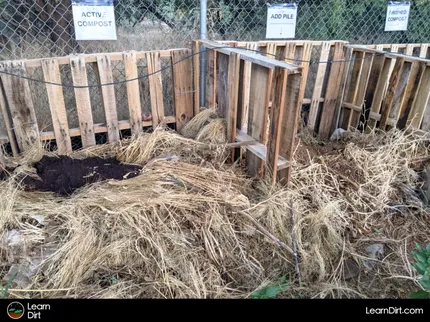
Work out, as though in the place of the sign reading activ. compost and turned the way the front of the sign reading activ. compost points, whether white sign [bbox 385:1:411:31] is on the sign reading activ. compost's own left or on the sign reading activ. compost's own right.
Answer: on the sign reading activ. compost's own left

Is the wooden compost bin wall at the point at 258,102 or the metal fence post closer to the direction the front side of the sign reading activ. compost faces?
the wooden compost bin wall

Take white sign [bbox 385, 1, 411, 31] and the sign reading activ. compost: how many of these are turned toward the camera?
2

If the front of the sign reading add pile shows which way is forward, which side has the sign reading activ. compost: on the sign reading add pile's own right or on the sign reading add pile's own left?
on the sign reading add pile's own right

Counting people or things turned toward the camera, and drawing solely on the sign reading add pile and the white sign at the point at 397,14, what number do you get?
2

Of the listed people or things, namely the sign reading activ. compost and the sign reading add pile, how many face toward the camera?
2

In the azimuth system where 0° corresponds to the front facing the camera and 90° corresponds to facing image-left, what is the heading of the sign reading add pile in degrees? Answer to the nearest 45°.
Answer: approximately 0°

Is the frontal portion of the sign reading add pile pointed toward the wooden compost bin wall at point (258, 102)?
yes

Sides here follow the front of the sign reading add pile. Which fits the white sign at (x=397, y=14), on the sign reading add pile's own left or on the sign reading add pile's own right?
on the sign reading add pile's own left
